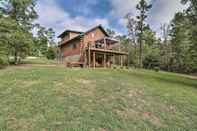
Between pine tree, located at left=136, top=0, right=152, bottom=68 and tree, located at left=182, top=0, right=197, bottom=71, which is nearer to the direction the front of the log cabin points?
the tree

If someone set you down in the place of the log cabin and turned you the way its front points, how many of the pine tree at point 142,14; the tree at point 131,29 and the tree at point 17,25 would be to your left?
2

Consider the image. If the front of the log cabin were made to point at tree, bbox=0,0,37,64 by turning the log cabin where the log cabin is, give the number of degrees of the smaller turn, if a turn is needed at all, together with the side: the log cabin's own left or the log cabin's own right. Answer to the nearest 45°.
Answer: approximately 135° to the log cabin's own right

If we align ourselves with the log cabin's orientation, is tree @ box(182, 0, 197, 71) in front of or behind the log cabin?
in front

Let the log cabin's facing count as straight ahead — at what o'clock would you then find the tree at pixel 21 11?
The tree is roughly at 4 o'clock from the log cabin.

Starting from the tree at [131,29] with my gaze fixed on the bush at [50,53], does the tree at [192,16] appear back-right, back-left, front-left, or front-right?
back-left

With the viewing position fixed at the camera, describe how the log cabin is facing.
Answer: facing the viewer and to the right of the viewer

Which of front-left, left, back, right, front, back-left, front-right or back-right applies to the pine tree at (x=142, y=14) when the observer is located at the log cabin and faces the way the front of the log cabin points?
left

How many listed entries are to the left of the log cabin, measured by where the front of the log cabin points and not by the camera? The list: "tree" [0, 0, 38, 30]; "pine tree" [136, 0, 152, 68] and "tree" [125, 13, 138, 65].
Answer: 2

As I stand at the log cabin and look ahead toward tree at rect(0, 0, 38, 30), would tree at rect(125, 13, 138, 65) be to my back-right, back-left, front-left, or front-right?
back-right
